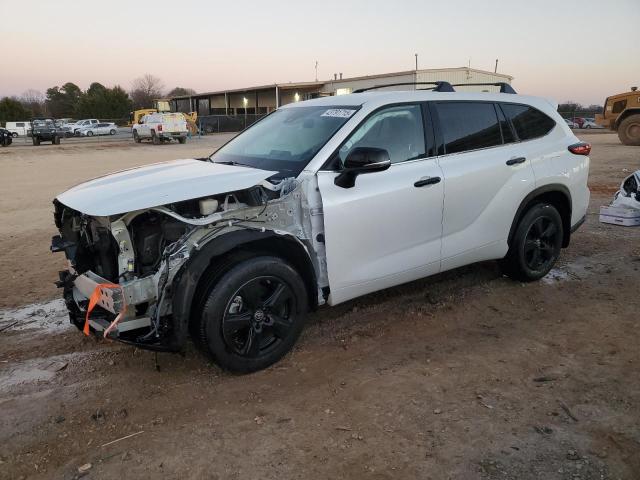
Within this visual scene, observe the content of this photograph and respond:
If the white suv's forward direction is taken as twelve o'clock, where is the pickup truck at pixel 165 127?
The pickup truck is roughly at 4 o'clock from the white suv.

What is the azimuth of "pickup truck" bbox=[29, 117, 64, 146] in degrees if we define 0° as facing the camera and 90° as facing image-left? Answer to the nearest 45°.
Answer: approximately 315°

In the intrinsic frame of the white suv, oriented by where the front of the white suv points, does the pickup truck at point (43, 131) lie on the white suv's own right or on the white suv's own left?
on the white suv's own right

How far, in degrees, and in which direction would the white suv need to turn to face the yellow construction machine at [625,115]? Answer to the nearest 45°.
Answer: approximately 180°
